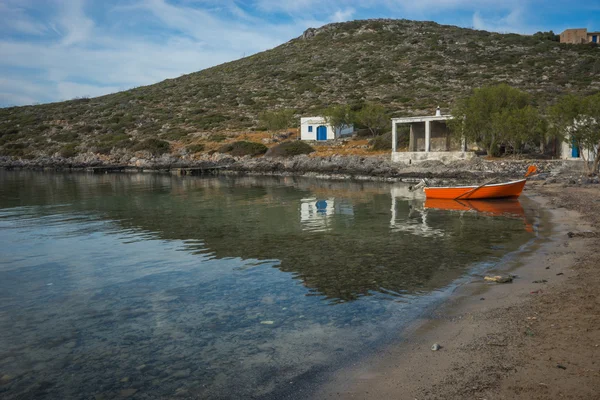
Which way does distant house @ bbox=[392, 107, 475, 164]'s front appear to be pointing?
toward the camera

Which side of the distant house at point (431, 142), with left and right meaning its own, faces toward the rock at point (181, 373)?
front

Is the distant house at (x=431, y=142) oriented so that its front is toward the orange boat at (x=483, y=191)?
yes

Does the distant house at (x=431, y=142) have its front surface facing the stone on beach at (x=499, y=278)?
yes

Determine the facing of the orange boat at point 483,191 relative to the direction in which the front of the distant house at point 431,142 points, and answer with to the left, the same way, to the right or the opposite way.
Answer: to the left

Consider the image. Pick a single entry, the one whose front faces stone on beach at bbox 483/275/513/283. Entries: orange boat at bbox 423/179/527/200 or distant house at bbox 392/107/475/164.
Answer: the distant house

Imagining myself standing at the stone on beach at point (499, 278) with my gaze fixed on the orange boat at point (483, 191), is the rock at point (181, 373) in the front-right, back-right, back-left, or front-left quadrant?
back-left

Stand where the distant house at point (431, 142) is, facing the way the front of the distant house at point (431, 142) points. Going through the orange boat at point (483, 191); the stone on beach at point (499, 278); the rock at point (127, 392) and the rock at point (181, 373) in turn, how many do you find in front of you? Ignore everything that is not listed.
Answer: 4

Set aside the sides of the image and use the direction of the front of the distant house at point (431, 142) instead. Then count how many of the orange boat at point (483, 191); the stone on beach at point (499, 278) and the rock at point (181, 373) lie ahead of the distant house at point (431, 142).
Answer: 3

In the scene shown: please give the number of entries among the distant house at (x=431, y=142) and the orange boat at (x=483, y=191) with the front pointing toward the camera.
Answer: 1

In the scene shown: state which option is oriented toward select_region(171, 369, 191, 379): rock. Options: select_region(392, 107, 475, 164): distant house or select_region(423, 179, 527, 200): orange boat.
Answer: the distant house

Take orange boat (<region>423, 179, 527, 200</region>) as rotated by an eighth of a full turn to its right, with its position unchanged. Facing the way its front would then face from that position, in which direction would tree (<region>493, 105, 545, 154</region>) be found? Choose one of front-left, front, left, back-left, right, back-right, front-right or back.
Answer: back-left

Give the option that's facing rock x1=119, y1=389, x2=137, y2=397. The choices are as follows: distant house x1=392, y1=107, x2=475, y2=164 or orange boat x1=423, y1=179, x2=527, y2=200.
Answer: the distant house

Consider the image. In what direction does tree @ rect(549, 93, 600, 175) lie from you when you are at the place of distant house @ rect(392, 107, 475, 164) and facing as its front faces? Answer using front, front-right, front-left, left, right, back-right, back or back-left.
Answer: front-left

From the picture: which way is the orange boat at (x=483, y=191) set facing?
to the viewer's right
